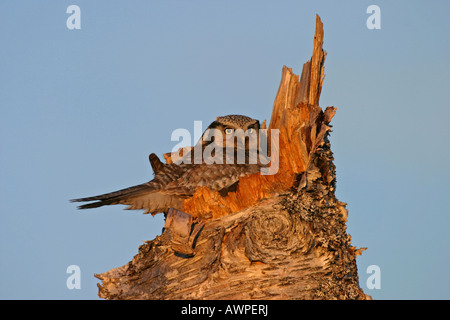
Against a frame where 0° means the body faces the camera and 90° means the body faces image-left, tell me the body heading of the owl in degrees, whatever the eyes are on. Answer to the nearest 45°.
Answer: approximately 270°
